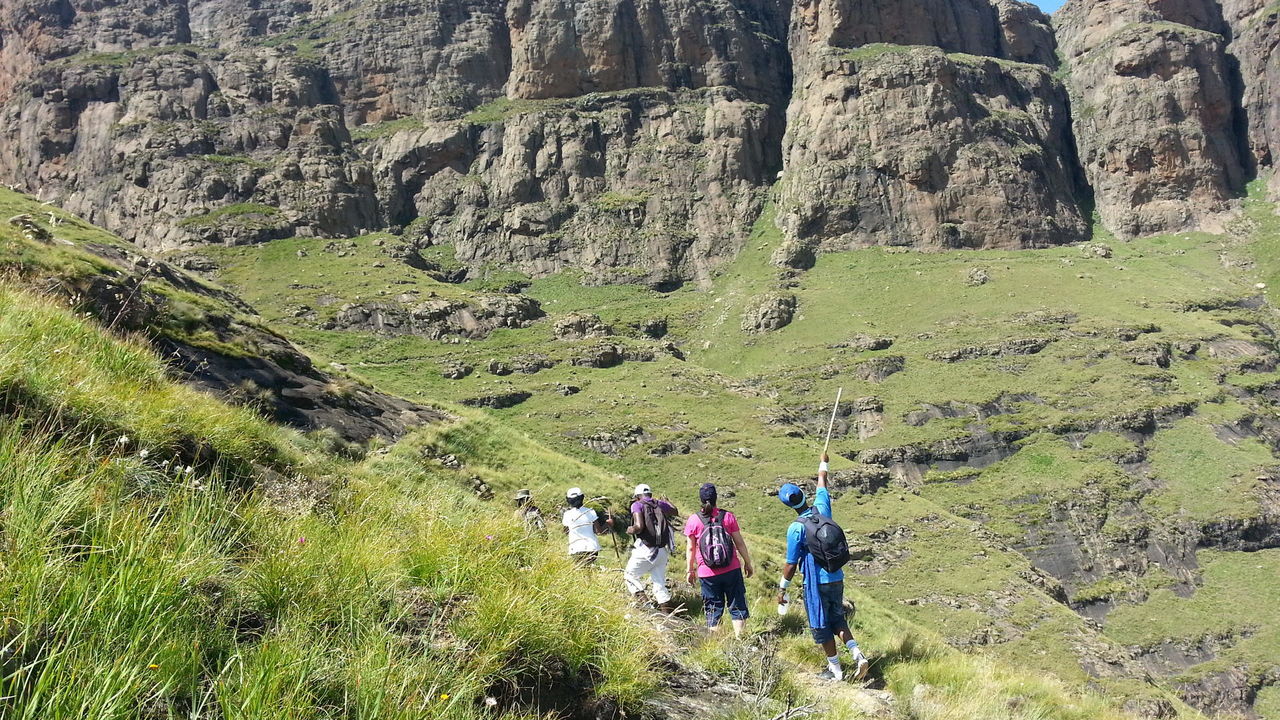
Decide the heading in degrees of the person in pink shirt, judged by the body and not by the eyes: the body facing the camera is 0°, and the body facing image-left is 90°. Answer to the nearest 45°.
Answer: approximately 180°

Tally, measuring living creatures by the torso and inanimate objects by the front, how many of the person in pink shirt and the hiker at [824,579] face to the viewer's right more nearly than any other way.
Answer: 0

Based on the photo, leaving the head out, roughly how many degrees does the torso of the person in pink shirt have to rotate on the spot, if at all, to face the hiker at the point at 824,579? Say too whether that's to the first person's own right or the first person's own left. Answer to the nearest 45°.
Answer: approximately 135° to the first person's own right

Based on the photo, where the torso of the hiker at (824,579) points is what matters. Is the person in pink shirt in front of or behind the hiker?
in front

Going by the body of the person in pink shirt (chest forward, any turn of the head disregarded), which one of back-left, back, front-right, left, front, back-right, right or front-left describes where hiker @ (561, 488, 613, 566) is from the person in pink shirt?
front-left

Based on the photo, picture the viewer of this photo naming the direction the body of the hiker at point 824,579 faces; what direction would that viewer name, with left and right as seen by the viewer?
facing away from the viewer and to the left of the viewer

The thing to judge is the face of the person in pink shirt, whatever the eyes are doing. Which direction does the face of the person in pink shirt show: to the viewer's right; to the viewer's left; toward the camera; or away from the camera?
away from the camera

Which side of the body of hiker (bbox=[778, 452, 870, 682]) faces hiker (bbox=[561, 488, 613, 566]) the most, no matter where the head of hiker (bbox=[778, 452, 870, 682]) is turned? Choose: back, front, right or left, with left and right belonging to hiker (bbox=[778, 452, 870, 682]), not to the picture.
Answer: front
